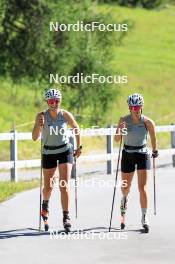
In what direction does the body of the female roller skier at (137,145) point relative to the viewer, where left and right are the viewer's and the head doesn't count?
facing the viewer

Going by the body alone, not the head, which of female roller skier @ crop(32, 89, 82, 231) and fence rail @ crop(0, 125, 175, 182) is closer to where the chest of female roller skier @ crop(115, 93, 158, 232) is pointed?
the female roller skier

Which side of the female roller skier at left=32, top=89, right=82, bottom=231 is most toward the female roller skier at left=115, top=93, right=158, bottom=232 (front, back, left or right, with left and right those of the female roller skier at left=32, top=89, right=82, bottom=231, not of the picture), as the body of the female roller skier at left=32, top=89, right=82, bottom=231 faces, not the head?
left

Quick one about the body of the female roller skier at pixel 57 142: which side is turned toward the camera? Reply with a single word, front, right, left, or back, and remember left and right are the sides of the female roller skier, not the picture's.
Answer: front

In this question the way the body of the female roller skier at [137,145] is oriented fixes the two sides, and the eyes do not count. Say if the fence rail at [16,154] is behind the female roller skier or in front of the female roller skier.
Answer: behind

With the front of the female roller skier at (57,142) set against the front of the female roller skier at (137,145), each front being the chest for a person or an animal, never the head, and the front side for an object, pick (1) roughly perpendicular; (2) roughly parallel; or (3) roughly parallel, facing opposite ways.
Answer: roughly parallel

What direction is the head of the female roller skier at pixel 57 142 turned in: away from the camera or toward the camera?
toward the camera

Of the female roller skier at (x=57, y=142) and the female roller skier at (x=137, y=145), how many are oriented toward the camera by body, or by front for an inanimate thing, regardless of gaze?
2

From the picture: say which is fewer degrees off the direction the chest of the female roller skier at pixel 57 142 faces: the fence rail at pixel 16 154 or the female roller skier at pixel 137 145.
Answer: the female roller skier

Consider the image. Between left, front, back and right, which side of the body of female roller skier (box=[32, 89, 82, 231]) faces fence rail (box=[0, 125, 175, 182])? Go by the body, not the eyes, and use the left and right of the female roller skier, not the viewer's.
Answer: back
